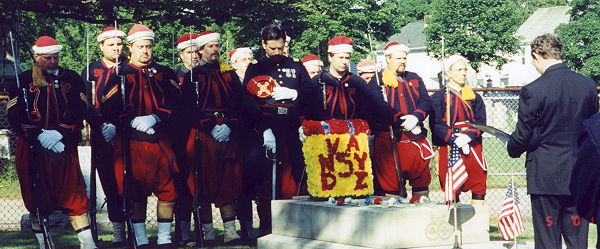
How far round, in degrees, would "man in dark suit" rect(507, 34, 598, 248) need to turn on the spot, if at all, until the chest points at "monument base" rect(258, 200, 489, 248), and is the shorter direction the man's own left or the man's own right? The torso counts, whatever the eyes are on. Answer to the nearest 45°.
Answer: approximately 45° to the man's own left

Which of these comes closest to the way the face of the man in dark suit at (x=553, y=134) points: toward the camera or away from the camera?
away from the camera

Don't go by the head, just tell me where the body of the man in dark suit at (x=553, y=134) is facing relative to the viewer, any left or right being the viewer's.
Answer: facing away from the viewer and to the left of the viewer

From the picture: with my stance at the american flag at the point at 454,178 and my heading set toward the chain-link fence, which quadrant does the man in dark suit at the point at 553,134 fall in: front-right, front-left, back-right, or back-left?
back-right
